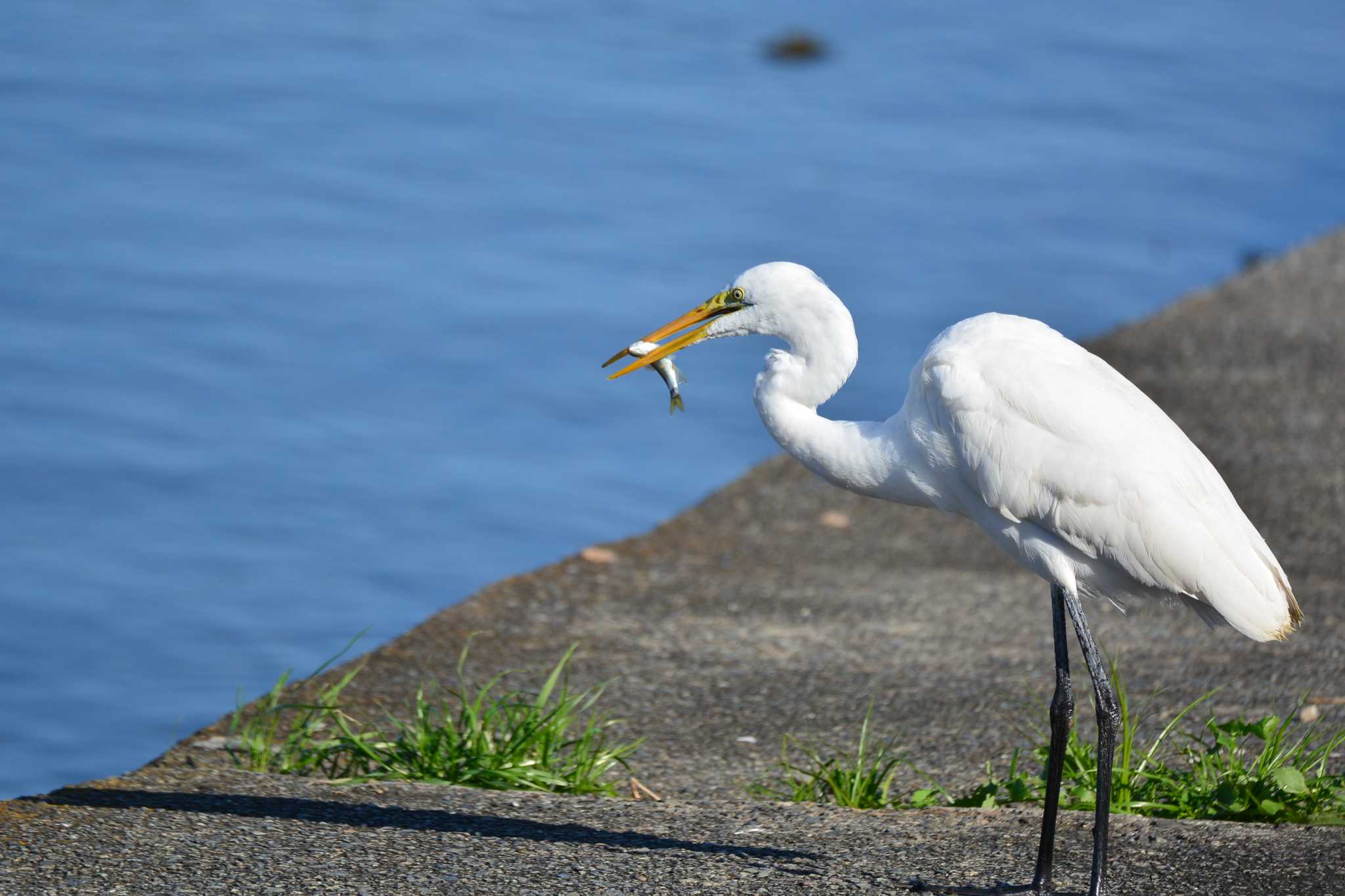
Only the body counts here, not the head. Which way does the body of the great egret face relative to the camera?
to the viewer's left

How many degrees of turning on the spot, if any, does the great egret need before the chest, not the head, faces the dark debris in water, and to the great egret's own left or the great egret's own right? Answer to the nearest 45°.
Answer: approximately 90° to the great egret's own right

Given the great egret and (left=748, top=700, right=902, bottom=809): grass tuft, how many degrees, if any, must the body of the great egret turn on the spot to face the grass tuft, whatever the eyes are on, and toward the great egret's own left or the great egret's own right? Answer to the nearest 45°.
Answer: approximately 45° to the great egret's own right

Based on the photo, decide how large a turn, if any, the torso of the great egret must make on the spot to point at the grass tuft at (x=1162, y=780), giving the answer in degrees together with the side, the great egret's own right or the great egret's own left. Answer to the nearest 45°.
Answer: approximately 90° to the great egret's own right
